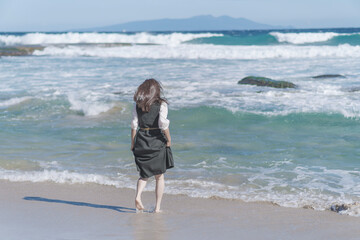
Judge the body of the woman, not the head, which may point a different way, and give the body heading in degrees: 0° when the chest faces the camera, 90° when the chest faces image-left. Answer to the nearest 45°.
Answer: approximately 180°

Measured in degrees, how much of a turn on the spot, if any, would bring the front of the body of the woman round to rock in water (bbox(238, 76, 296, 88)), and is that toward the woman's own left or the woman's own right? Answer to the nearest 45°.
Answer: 0° — they already face it

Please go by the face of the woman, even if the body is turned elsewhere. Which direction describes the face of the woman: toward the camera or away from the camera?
away from the camera
